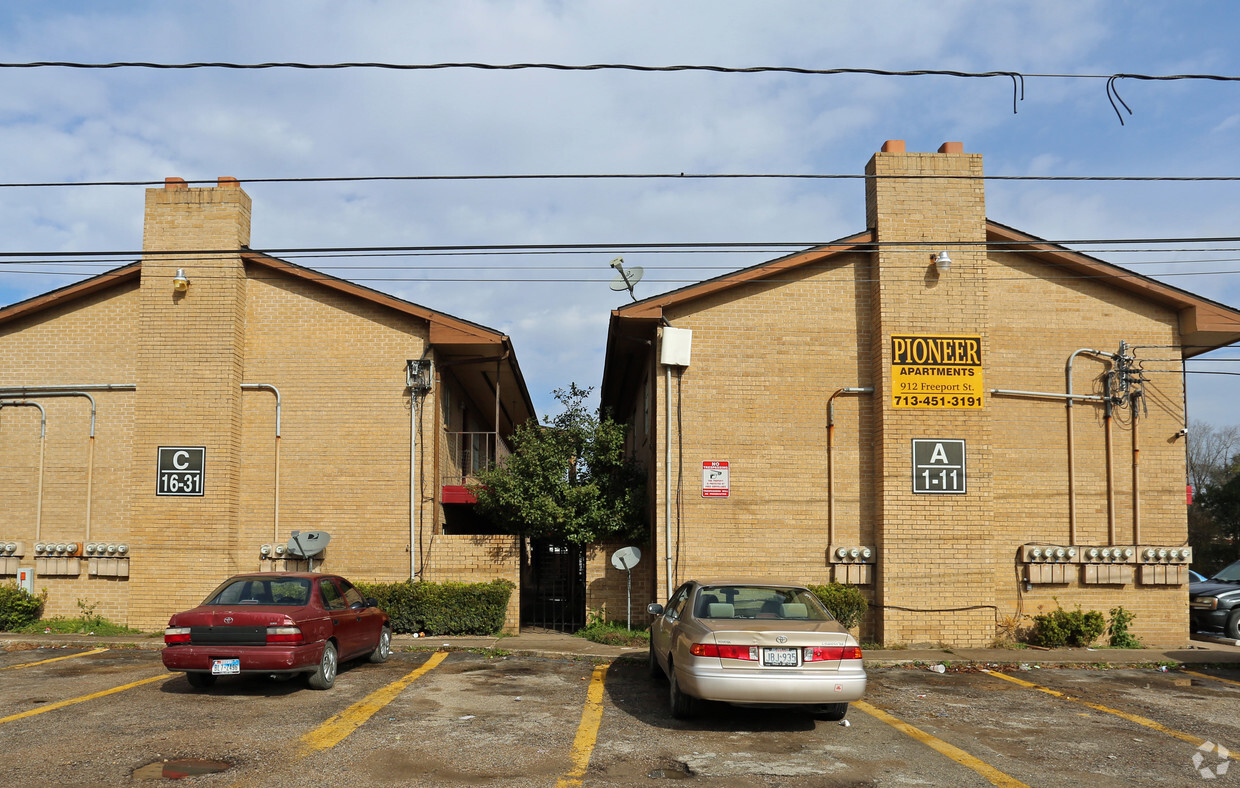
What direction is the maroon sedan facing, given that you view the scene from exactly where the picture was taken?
facing away from the viewer and to the right of the viewer

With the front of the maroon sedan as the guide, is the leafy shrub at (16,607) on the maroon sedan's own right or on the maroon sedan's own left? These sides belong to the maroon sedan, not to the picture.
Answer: on the maroon sedan's own left

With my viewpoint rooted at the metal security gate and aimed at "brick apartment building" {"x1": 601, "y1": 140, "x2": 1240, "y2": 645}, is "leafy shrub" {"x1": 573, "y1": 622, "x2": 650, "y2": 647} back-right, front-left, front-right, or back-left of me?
front-right

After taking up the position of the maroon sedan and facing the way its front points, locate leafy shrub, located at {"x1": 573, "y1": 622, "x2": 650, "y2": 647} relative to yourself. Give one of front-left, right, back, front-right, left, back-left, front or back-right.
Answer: front

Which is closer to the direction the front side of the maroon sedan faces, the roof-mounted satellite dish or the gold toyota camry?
the roof-mounted satellite dish

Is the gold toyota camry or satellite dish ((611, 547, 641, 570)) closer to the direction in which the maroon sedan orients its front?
the satellite dish

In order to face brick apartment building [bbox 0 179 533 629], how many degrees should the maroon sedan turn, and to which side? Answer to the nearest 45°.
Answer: approximately 45° to its left

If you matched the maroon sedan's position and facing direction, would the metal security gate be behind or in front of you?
in front

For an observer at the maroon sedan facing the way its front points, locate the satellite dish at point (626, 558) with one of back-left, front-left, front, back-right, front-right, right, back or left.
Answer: front

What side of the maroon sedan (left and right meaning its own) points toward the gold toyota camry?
right

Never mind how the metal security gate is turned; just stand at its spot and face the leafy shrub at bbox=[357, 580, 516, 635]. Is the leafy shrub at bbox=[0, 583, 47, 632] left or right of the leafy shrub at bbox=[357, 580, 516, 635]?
right
